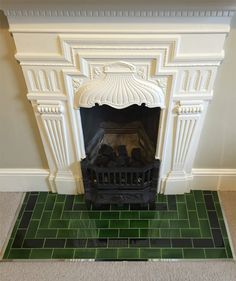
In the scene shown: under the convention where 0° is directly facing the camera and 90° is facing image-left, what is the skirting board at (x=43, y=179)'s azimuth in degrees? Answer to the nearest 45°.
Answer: approximately 0°

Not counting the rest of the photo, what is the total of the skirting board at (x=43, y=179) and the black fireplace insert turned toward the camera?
2

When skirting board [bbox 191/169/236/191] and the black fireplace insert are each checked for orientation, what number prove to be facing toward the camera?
2

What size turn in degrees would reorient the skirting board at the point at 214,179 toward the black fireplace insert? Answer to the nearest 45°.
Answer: approximately 45° to its right
